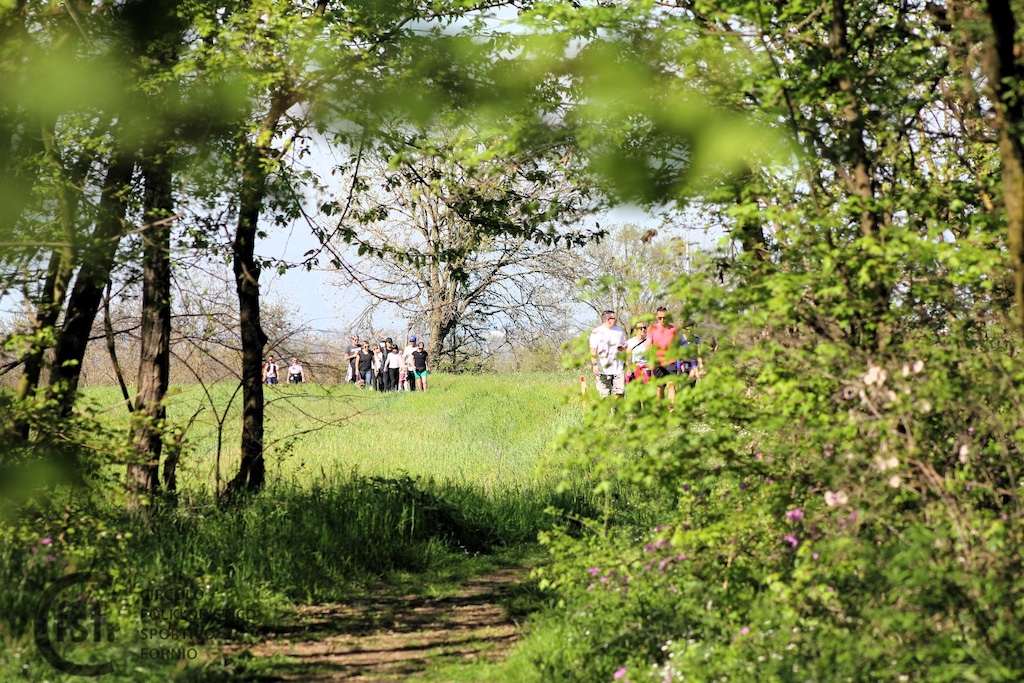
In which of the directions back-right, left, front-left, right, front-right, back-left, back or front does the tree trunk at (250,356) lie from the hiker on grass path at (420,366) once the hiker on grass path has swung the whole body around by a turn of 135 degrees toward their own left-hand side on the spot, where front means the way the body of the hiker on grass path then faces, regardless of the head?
back-right

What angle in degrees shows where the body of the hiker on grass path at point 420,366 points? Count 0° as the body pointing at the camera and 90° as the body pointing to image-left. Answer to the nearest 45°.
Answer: approximately 0°

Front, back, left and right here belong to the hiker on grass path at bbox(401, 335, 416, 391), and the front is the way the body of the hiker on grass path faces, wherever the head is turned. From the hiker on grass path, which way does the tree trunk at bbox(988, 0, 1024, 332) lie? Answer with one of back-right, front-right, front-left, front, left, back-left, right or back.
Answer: front

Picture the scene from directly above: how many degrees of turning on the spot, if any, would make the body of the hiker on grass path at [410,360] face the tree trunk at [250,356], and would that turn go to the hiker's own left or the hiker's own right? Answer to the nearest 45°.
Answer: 0° — they already face it

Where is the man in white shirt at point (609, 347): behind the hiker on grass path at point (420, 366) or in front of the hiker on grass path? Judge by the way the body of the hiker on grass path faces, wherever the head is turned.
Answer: in front

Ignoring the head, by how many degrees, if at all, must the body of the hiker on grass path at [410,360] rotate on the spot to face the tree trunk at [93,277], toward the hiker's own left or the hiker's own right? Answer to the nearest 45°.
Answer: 0° — they already face it

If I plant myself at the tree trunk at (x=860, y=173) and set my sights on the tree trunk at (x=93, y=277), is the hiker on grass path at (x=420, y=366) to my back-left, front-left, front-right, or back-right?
front-right

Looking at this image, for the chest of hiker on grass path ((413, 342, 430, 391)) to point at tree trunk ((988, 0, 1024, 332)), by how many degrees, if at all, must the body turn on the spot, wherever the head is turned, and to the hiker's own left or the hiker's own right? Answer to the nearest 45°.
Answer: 0° — they already face it

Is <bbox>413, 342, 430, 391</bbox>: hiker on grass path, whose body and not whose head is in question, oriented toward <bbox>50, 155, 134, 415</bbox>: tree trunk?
yes

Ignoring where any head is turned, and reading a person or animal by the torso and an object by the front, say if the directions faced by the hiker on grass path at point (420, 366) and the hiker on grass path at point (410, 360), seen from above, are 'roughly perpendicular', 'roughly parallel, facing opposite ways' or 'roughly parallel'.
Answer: roughly parallel

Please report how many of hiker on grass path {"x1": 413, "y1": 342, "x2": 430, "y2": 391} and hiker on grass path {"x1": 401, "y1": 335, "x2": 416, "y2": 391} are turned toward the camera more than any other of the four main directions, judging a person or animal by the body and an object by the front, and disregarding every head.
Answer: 2

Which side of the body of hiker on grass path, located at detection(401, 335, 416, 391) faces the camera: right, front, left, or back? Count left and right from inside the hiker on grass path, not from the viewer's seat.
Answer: front

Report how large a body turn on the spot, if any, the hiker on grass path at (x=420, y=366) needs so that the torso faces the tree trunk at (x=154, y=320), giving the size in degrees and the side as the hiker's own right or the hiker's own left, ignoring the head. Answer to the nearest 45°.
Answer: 0° — they already face it
